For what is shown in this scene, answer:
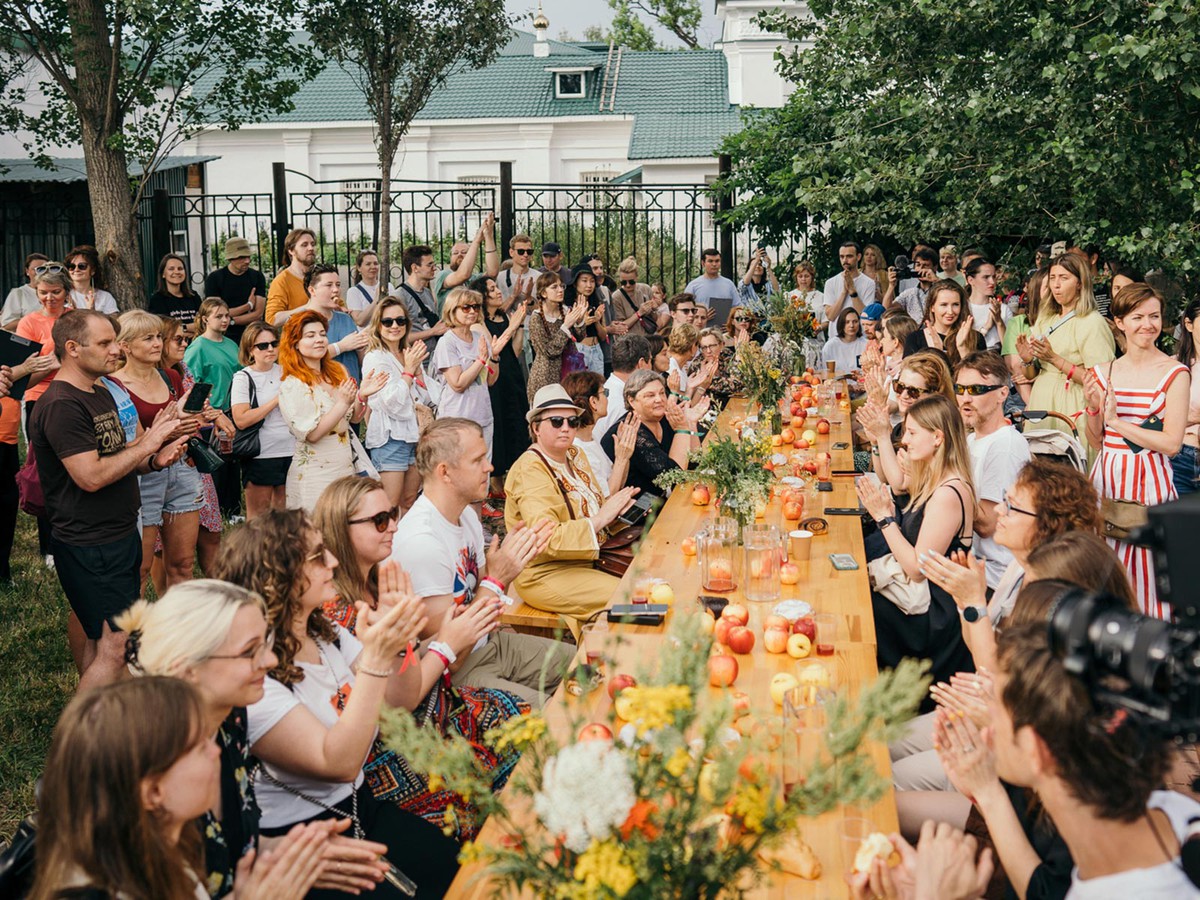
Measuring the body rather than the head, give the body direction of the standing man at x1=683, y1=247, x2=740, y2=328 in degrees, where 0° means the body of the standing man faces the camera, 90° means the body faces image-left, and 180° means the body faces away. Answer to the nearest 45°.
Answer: approximately 0°

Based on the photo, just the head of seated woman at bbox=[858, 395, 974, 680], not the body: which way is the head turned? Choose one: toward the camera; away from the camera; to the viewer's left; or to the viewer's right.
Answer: to the viewer's left

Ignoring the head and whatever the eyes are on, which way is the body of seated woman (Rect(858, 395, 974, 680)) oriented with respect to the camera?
to the viewer's left

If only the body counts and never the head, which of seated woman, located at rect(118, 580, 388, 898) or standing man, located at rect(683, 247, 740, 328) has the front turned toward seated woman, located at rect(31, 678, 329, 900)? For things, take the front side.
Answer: the standing man

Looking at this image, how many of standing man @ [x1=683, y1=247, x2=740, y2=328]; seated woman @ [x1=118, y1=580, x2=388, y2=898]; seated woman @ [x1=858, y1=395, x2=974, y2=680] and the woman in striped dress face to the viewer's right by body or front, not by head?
1

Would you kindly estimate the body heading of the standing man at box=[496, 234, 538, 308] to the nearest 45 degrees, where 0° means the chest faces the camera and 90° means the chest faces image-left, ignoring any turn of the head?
approximately 315°

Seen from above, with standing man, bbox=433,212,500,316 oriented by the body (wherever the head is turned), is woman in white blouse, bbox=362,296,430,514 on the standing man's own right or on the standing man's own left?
on the standing man's own right

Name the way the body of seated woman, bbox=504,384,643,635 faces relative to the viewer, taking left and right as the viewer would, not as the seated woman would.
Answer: facing the viewer and to the right of the viewer

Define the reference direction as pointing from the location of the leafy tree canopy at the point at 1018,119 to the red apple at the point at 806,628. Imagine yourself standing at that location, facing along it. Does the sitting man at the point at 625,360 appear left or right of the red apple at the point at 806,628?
right

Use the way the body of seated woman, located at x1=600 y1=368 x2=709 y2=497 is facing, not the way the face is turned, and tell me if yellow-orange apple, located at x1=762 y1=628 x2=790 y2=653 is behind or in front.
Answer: in front

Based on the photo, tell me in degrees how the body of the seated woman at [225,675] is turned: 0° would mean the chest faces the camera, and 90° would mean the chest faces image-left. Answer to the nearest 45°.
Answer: approximately 270°
